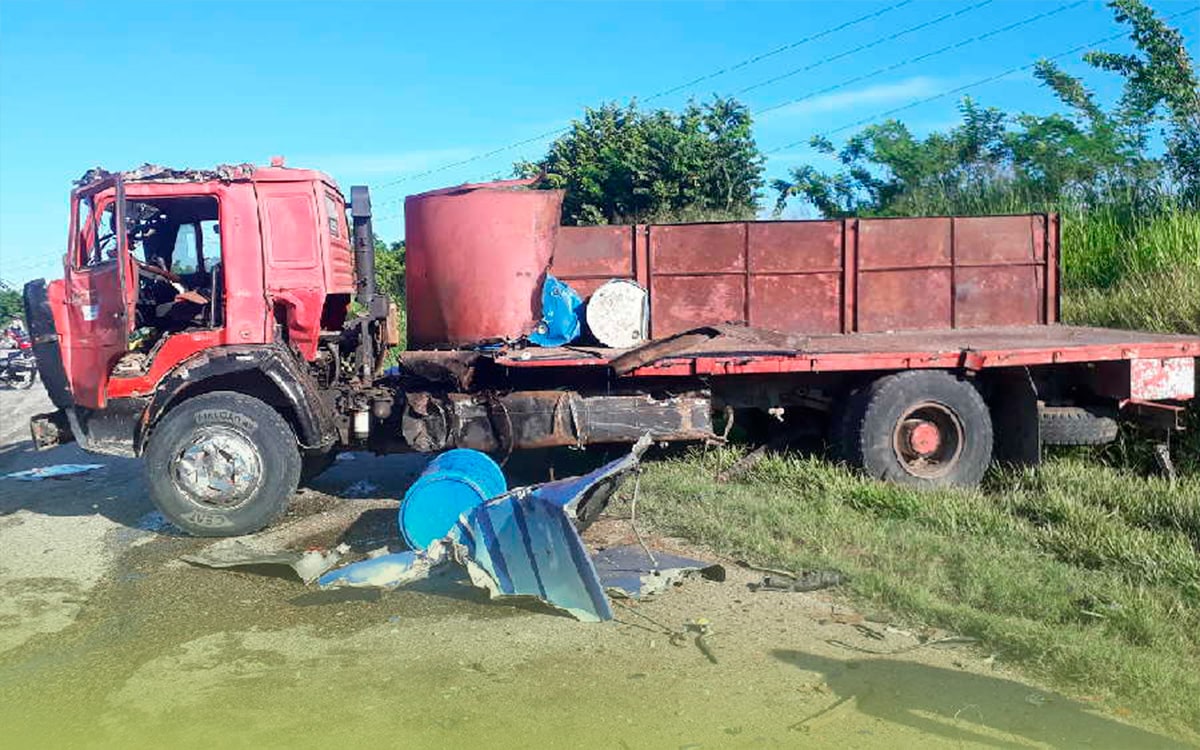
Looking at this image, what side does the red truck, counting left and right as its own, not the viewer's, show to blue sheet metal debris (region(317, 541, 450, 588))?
left

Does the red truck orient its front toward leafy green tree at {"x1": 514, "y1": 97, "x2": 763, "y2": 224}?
no

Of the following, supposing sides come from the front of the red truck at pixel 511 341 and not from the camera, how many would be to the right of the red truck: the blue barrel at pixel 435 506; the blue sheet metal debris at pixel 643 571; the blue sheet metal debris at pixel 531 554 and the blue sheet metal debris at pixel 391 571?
0

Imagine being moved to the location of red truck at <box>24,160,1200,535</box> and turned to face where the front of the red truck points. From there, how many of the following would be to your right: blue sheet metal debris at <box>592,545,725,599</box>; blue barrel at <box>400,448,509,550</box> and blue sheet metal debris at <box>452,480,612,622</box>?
0

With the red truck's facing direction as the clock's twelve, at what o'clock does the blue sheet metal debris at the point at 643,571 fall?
The blue sheet metal debris is roughly at 8 o'clock from the red truck.

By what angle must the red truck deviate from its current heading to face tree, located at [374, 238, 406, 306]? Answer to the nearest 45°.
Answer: approximately 90° to its right

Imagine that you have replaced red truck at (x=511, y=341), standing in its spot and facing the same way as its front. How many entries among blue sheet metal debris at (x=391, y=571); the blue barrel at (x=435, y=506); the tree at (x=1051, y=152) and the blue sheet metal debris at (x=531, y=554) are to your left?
3

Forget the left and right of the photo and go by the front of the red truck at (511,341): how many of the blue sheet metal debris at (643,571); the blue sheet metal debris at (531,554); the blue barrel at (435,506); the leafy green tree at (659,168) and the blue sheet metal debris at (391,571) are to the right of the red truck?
1

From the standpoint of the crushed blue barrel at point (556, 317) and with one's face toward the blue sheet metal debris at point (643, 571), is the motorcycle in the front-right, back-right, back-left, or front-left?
back-right

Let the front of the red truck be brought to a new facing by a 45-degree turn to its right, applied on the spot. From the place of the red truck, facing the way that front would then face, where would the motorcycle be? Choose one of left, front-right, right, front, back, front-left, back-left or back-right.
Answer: front

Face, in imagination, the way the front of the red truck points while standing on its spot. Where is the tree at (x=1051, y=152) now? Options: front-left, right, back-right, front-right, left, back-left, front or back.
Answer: back-right

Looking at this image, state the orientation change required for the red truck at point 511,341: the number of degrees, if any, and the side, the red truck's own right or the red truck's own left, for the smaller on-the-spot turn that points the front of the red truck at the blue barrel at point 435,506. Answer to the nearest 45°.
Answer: approximately 90° to the red truck's own left

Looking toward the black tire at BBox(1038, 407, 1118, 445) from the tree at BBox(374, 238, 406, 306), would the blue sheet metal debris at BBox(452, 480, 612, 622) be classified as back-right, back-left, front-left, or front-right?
front-right

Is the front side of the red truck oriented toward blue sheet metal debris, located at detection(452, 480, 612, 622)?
no

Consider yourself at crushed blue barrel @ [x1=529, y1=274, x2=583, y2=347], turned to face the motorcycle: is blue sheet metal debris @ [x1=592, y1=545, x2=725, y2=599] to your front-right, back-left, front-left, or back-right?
back-left

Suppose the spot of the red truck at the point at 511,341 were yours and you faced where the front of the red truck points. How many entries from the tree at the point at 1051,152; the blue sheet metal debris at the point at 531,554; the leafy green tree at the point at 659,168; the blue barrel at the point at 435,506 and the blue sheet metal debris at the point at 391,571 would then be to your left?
3

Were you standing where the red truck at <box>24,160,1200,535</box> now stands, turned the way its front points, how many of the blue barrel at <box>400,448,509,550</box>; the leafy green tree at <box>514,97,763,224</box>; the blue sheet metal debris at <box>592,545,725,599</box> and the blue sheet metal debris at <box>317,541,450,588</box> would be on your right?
1

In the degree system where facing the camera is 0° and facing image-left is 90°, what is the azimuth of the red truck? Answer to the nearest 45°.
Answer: approximately 90°
